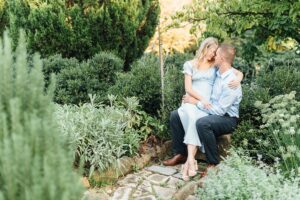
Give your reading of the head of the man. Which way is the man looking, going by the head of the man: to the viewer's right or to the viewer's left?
to the viewer's left

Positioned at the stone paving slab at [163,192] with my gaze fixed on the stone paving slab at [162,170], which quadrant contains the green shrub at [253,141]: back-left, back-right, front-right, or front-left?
front-right

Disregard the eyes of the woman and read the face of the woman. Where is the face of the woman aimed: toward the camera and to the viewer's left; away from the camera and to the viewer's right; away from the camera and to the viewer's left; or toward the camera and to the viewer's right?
toward the camera and to the viewer's right

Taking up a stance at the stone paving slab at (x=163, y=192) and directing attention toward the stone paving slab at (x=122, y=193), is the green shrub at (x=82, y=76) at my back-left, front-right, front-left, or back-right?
front-right

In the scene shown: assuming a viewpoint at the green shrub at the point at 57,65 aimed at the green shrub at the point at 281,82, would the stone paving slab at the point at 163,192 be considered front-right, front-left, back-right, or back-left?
front-right

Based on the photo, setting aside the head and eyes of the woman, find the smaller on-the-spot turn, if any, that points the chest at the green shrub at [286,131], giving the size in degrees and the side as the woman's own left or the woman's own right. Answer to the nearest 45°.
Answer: approximately 45° to the woman's own left
